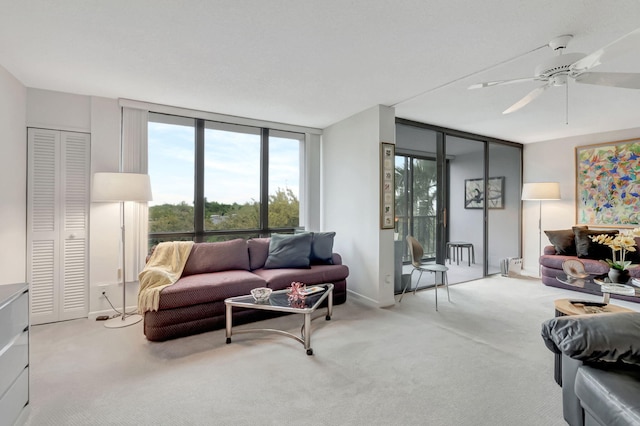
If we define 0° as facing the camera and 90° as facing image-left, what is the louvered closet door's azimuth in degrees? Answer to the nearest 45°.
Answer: approximately 0°

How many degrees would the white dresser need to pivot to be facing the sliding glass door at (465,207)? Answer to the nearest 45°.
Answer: approximately 45° to its left

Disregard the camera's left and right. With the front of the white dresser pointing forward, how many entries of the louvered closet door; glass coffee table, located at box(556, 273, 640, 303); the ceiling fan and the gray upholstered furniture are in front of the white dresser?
3

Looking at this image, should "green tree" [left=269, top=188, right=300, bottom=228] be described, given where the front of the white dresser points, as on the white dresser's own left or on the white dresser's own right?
on the white dresser's own left

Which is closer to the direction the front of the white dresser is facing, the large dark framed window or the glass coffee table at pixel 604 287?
the glass coffee table

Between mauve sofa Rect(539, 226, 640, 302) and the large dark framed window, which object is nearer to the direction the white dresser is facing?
the mauve sofa

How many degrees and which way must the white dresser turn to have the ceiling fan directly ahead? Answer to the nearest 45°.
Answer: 0° — it already faces it

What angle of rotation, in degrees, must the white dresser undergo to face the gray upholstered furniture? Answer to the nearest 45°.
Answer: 0° — it already faces it

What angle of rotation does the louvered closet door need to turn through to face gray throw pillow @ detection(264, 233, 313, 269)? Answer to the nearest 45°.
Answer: approximately 45° to its left

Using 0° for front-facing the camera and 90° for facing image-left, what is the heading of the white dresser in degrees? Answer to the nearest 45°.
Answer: approximately 315°

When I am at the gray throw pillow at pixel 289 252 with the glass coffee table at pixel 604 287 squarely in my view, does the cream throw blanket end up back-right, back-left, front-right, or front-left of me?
back-right
